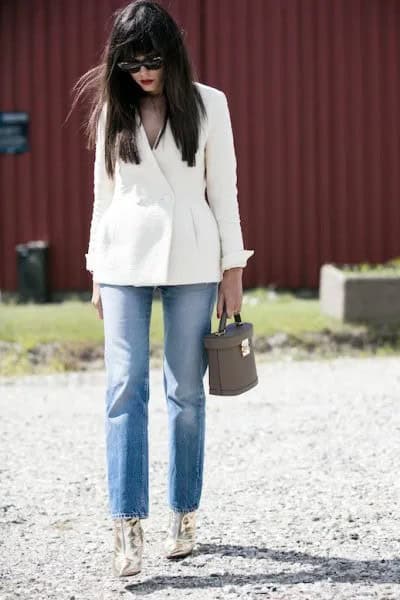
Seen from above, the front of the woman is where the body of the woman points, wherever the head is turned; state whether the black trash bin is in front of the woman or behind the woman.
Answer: behind

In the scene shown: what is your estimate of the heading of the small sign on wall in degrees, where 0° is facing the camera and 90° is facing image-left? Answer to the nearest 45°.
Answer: approximately 0°

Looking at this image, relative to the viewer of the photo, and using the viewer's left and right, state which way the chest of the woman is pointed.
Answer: facing the viewer

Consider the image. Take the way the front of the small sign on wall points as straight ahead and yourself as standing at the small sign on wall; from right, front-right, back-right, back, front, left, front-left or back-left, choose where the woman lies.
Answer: front

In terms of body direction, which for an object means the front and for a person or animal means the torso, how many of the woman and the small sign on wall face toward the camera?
2

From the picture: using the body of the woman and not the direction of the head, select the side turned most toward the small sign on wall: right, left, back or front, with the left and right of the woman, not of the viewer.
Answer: back
